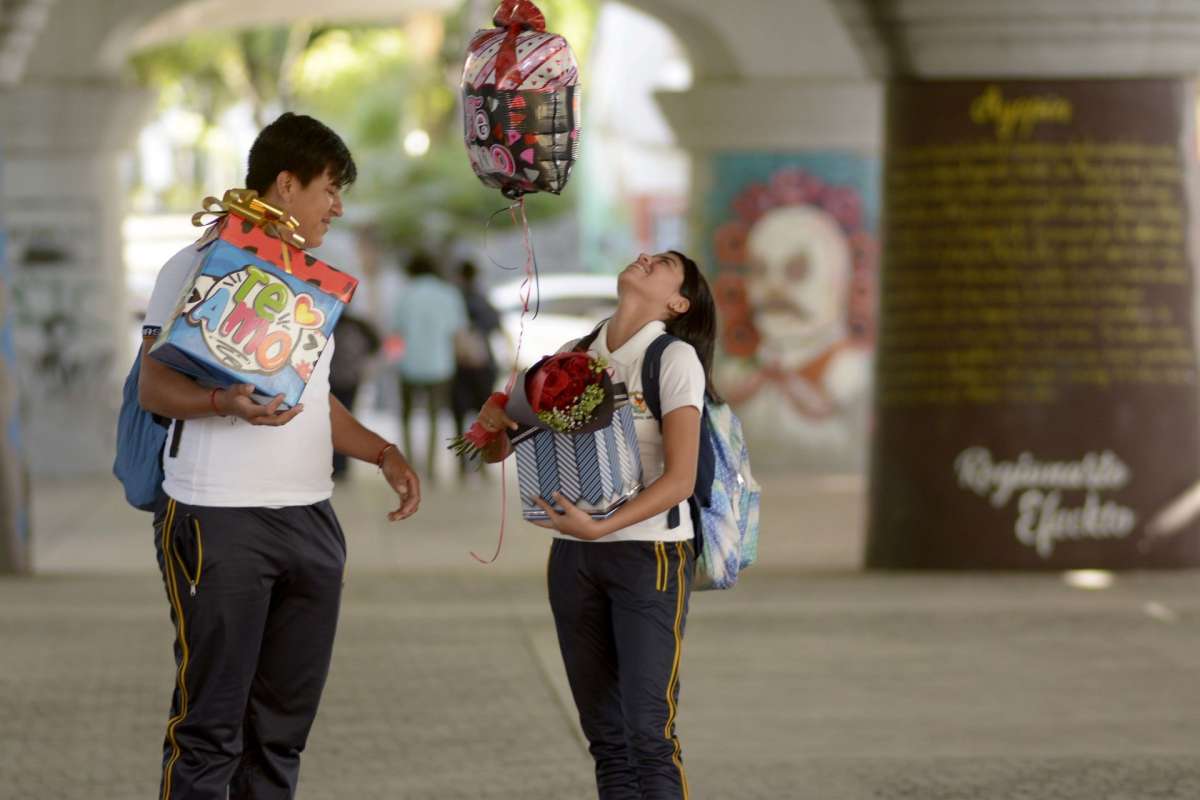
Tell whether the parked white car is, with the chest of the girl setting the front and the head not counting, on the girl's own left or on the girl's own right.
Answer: on the girl's own right

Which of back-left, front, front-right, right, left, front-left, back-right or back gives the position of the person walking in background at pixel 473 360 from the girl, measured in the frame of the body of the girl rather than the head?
back-right

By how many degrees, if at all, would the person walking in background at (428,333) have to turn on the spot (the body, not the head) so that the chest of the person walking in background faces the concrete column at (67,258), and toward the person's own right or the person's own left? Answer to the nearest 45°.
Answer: approximately 90° to the person's own left

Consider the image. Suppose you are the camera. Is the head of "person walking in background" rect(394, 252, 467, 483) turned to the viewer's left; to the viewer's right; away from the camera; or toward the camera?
away from the camera

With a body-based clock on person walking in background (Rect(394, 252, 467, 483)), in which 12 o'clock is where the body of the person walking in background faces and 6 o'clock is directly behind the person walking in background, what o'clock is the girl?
The girl is roughly at 6 o'clock from the person walking in background.

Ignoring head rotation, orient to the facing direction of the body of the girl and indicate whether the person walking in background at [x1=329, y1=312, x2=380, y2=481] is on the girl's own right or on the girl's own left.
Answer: on the girl's own right

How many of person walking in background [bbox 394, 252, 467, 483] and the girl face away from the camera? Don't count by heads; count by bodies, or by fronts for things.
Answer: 1

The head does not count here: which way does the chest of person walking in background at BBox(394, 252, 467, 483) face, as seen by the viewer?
away from the camera

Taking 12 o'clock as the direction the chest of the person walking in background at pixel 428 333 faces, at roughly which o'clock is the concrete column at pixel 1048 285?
The concrete column is roughly at 5 o'clock from the person walking in background.

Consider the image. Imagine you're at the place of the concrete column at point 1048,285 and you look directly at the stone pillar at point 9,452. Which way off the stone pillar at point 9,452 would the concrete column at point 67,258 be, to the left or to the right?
right

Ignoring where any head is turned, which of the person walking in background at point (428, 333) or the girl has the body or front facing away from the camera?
the person walking in background

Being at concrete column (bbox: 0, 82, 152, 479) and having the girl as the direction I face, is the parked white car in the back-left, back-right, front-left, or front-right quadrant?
back-left
